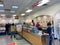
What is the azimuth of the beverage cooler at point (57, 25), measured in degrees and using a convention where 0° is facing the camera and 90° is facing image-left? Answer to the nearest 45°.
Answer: approximately 45°
